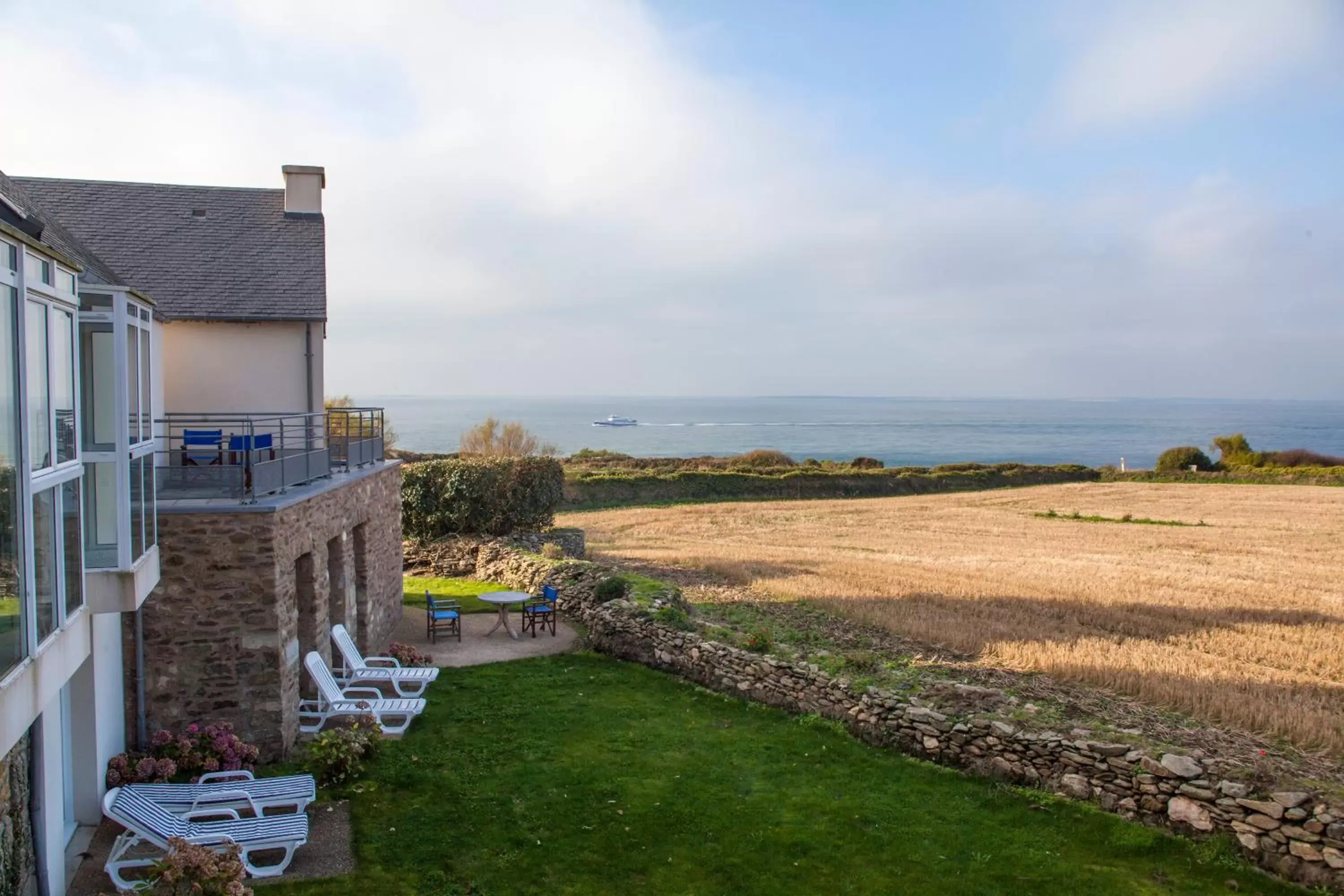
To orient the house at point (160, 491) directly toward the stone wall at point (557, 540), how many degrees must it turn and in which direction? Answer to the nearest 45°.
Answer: approximately 45° to its left

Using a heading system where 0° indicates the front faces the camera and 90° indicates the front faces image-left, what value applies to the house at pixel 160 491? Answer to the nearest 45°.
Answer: approximately 270°

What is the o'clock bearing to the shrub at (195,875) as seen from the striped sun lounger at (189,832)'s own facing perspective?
The shrub is roughly at 3 o'clock from the striped sun lounger.

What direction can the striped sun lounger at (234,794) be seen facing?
to the viewer's right

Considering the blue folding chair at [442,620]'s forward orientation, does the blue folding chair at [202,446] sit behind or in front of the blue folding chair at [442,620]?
behind

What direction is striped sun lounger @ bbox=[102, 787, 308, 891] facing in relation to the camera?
to the viewer's right

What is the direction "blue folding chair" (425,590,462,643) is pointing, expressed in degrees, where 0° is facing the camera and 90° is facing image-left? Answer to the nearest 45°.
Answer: approximately 270°

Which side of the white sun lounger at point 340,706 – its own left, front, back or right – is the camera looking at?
right
